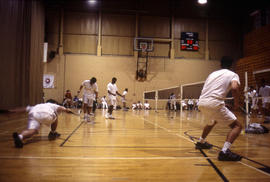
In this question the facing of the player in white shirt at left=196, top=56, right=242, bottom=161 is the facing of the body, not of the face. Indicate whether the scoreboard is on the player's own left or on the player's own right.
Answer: on the player's own left

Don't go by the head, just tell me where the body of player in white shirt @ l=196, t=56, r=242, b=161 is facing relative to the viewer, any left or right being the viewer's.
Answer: facing away from the viewer and to the right of the viewer

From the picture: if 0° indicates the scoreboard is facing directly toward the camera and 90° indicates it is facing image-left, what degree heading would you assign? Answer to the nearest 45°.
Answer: approximately 0°

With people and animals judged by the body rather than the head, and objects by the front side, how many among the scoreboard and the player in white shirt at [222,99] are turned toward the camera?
1

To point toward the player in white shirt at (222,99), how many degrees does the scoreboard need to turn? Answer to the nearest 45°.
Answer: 0° — it already faces them
